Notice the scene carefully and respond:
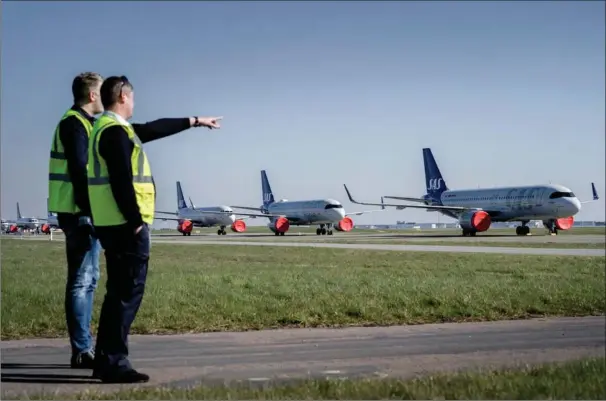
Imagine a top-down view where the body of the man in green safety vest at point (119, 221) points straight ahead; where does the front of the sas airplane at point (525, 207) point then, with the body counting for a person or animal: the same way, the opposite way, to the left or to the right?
to the right

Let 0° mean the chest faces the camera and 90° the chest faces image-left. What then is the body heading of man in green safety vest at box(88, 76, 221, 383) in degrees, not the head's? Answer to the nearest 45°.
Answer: approximately 270°

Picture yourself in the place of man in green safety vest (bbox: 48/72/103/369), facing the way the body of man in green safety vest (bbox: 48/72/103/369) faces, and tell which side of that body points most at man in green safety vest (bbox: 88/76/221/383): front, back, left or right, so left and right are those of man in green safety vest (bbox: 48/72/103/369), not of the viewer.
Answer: right

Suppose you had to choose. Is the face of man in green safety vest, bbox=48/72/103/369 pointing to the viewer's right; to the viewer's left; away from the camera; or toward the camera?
to the viewer's right

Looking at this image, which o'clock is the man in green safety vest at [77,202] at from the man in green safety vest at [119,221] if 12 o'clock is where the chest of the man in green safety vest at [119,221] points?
the man in green safety vest at [77,202] is roughly at 8 o'clock from the man in green safety vest at [119,221].

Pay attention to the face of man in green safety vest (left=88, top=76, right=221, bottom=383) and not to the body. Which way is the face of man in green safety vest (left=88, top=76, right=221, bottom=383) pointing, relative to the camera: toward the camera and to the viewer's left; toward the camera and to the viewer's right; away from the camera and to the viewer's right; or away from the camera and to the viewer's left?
away from the camera and to the viewer's right

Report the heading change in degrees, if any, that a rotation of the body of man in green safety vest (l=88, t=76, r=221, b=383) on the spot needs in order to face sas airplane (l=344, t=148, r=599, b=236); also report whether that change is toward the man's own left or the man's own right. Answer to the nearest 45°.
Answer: approximately 45° to the man's own left

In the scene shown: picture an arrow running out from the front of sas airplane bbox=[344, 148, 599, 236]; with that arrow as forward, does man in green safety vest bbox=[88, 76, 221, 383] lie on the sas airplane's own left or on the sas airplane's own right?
on the sas airplane's own right

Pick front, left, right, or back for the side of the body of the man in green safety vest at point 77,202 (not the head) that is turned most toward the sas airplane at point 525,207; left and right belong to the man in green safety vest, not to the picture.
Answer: front

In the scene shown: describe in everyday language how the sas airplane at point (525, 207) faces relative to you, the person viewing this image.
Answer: facing the viewer and to the right of the viewer

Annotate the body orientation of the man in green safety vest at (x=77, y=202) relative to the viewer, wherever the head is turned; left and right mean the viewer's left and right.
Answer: facing away from the viewer and to the right of the viewer

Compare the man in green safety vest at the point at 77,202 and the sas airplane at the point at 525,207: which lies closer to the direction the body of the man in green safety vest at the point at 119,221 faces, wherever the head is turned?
the sas airplane

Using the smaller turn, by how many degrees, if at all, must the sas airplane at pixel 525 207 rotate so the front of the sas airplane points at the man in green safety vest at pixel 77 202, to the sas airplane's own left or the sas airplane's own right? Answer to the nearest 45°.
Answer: approximately 45° to the sas airplane's own right
